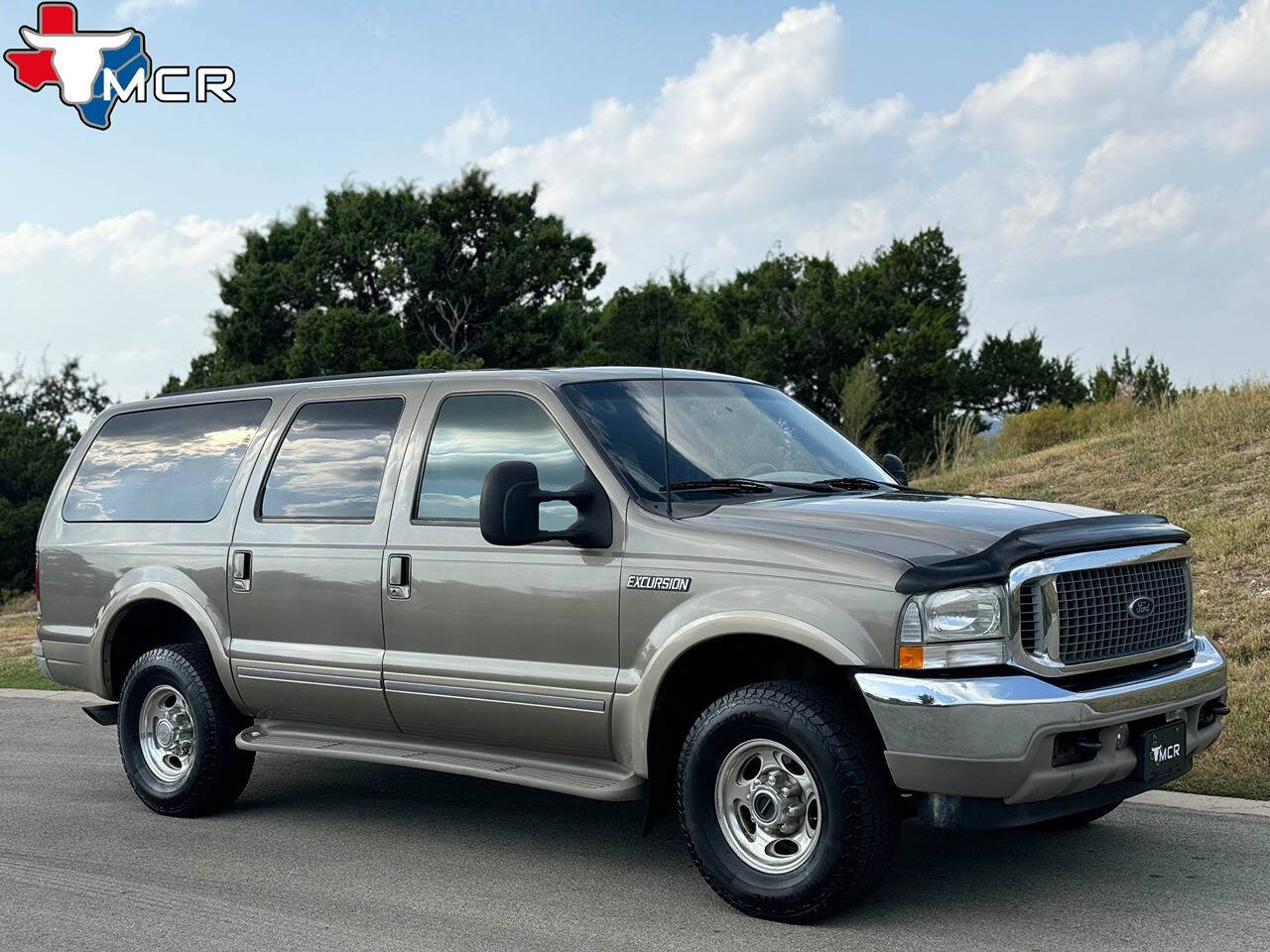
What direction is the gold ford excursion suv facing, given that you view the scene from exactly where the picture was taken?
facing the viewer and to the right of the viewer

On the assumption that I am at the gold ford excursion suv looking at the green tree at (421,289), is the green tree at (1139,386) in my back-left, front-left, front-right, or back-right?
front-right

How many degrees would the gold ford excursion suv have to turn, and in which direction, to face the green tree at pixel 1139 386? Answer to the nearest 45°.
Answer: approximately 90° to its left

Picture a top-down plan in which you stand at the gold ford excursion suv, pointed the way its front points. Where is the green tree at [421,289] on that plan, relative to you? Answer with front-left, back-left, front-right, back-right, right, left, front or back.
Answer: back-left
